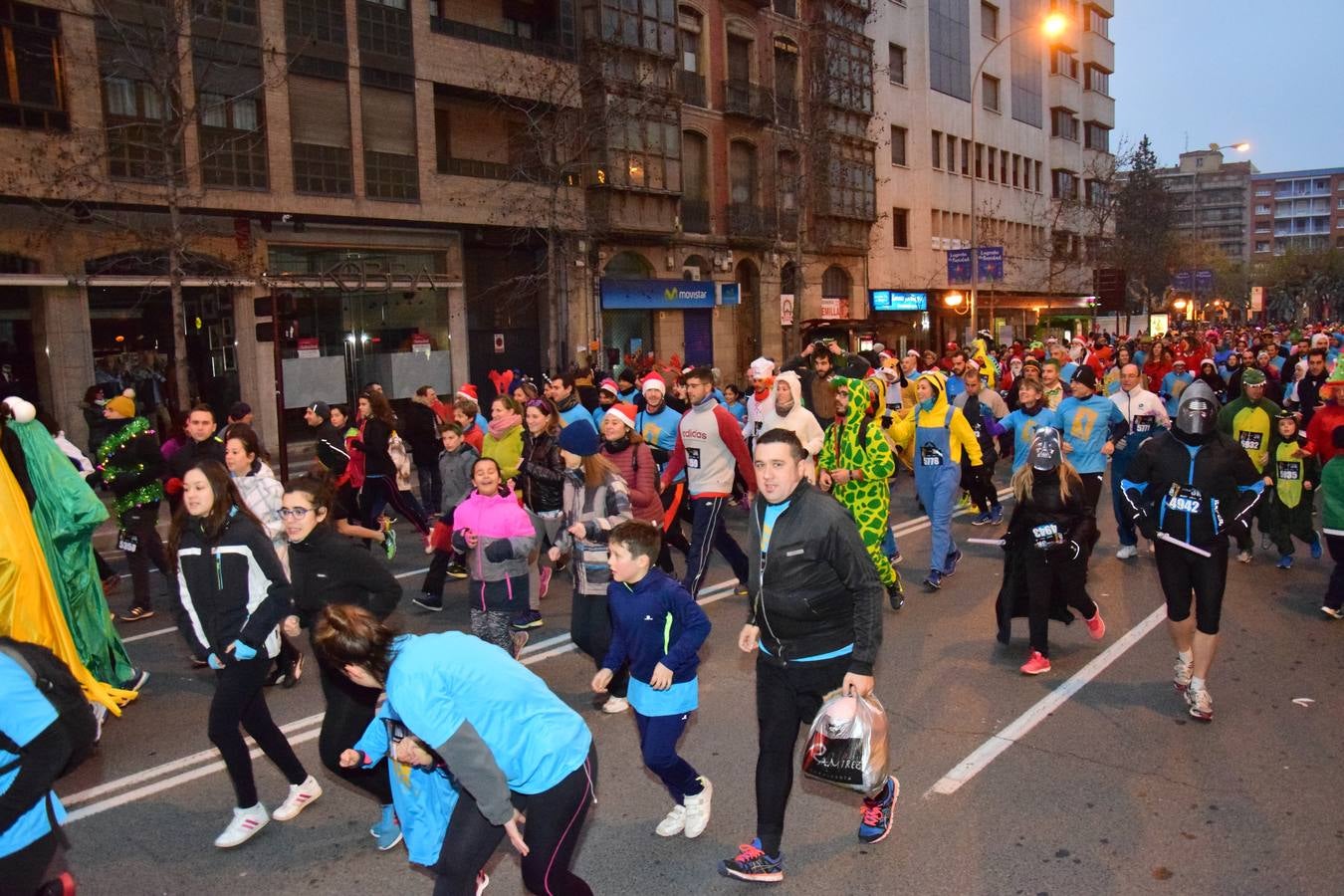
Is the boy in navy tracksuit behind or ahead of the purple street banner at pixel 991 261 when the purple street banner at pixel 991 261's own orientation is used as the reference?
ahead

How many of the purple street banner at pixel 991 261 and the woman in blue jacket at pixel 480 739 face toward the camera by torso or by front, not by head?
1

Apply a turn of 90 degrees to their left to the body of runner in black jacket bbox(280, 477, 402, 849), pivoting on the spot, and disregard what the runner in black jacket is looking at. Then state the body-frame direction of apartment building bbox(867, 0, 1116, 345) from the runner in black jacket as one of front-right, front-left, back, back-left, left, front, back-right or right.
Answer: left

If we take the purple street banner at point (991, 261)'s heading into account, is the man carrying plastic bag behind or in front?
in front

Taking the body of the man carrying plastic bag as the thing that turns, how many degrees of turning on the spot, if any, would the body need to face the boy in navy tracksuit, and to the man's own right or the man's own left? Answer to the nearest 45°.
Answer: approximately 90° to the man's own right

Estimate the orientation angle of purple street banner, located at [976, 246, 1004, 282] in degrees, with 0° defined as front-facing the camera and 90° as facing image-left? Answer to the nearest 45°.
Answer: approximately 0°

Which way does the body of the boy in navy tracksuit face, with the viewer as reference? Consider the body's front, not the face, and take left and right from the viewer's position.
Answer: facing the viewer and to the left of the viewer

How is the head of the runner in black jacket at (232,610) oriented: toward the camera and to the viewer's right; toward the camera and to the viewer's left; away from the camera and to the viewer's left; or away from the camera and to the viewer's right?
toward the camera and to the viewer's left

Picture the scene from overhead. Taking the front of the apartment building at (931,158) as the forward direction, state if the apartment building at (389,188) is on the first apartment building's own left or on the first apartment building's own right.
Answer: on the first apartment building's own right

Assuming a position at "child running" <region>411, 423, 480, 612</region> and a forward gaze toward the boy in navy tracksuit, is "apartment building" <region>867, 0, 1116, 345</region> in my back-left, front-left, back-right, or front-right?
back-left

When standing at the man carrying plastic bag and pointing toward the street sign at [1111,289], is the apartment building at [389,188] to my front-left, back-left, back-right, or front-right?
front-left

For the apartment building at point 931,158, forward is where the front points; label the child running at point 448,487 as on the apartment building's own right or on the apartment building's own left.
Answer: on the apartment building's own right

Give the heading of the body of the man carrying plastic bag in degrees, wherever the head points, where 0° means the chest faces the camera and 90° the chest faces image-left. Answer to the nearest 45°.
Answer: approximately 45°

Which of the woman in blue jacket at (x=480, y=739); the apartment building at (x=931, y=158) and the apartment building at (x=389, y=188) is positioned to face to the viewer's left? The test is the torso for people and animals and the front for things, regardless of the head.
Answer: the woman in blue jacket
